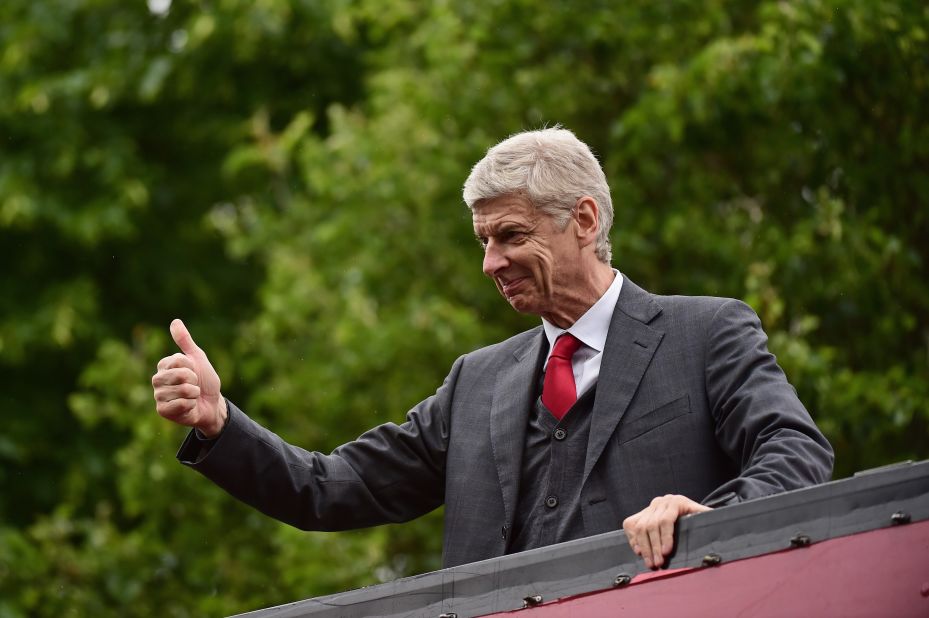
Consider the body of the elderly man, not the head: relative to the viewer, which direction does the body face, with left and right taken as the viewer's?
facing the viewer and to the left of the viewer
